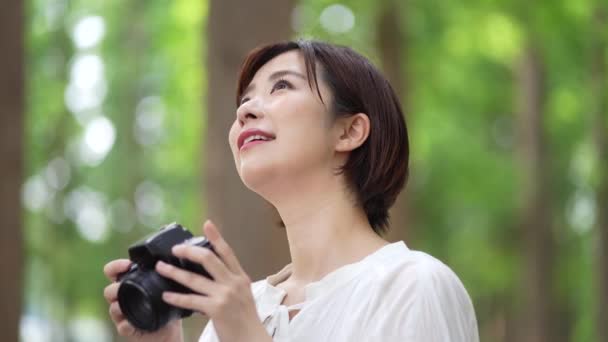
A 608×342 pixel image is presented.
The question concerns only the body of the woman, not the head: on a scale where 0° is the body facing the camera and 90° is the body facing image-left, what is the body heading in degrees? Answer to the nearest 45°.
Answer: approximately 45°

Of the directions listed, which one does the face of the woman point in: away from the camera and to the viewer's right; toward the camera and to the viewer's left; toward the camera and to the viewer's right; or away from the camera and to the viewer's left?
toward the camera and to the viewer's left

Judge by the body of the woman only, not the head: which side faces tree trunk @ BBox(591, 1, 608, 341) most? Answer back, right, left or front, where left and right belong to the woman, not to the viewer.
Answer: back

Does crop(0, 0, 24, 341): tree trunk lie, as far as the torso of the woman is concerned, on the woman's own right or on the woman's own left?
on the woman's own right

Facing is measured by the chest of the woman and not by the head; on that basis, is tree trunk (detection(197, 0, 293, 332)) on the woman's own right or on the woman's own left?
on the woman's own right

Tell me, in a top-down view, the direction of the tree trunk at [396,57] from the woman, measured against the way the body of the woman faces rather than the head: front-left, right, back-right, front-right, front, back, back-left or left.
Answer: back-right

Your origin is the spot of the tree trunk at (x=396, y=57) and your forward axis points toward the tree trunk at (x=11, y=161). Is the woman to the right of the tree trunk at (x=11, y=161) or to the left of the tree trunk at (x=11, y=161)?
left

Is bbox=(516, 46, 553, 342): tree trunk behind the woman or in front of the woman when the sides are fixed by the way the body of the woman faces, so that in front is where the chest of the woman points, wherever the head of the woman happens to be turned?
behind
